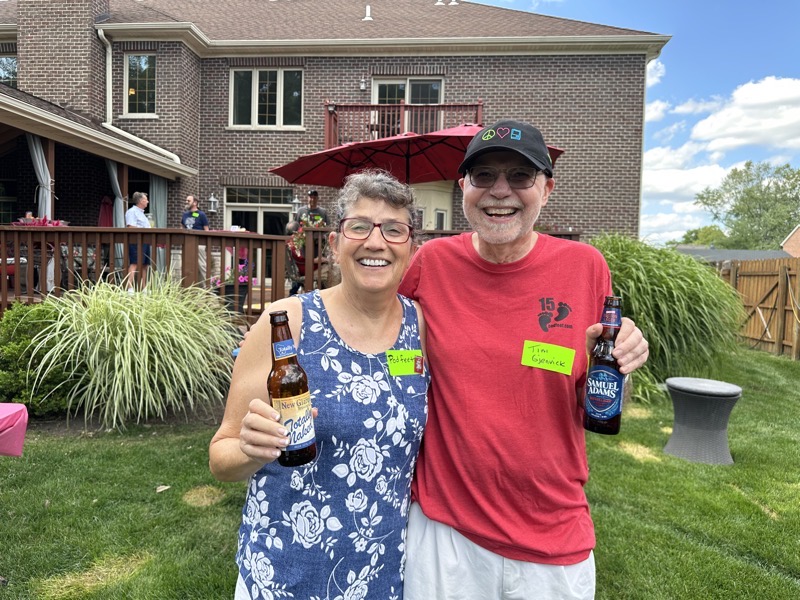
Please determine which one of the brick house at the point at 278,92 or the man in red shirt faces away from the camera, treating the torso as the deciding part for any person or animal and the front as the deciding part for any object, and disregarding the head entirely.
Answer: the brick house

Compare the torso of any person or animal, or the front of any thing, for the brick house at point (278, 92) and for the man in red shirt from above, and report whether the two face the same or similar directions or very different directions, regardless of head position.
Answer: very different directions

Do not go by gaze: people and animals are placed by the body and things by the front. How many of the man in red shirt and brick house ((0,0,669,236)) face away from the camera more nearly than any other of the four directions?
1

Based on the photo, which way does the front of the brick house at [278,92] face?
away from the camera

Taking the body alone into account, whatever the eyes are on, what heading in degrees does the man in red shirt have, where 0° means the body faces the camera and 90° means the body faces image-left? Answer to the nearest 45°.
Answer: approximately 0°

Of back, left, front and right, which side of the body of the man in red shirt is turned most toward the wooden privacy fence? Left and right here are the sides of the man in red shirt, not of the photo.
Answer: back

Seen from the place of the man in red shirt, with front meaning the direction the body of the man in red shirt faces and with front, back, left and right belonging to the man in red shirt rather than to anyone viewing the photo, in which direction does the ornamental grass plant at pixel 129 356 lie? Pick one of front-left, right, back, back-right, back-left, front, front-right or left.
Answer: back-right

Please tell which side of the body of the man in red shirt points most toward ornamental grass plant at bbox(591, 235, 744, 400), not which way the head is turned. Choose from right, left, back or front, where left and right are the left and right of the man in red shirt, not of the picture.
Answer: back
